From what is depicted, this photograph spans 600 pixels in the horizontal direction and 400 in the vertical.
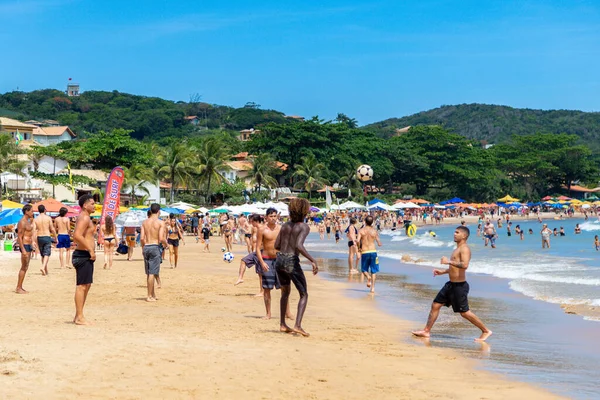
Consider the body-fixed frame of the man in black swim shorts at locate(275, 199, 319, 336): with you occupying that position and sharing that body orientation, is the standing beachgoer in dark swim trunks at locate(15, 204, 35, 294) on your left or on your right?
on your left

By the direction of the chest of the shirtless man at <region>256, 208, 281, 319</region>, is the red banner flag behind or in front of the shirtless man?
behind

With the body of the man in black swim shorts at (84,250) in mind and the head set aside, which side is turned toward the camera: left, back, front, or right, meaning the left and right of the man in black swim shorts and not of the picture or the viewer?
right

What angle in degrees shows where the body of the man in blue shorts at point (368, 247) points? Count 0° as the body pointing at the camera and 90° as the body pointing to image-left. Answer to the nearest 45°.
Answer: approximately 180°

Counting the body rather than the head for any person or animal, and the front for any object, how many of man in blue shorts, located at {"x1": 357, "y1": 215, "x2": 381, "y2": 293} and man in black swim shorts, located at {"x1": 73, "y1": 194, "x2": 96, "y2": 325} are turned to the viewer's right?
1

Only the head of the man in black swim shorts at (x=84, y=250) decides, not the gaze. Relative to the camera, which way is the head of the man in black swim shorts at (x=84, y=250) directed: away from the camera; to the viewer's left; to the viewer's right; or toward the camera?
to the viewer's right

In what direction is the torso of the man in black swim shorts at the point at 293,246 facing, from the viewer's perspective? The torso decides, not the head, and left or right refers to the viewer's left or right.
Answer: facing away from the viewer and to the right of the viewer

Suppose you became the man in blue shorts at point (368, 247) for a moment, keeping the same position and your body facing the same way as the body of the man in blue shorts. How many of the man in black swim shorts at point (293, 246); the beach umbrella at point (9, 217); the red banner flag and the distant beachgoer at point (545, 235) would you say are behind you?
1

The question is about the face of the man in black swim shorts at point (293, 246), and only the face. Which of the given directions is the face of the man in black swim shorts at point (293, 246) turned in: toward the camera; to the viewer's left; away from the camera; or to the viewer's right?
away from the camera

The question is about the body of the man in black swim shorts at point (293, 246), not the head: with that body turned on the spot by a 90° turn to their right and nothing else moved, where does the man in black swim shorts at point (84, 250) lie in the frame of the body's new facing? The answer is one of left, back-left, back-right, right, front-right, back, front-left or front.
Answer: back-right
